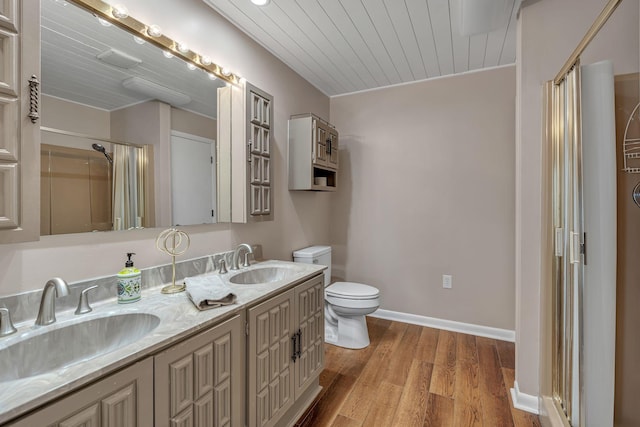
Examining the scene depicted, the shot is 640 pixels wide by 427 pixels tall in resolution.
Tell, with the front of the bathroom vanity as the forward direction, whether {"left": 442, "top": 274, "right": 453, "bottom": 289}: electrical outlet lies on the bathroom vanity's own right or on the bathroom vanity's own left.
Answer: on the bathroom vanity's own left

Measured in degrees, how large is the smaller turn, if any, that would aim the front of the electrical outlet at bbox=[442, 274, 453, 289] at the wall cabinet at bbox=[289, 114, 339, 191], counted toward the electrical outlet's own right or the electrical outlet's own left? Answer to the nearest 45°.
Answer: approximately 45° to the electrical outlet's own right

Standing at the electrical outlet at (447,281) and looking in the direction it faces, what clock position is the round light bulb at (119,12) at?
The round light bulb is roughly at 1 o'clock from the electrical outlet.

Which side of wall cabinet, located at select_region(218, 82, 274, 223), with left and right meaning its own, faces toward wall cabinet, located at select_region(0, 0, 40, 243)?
right

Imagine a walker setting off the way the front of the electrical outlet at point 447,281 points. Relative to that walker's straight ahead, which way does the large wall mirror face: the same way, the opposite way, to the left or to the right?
to the left

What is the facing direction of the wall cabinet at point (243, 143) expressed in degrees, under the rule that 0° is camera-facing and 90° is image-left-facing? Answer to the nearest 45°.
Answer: approximately 315°

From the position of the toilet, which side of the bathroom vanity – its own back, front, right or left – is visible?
left
